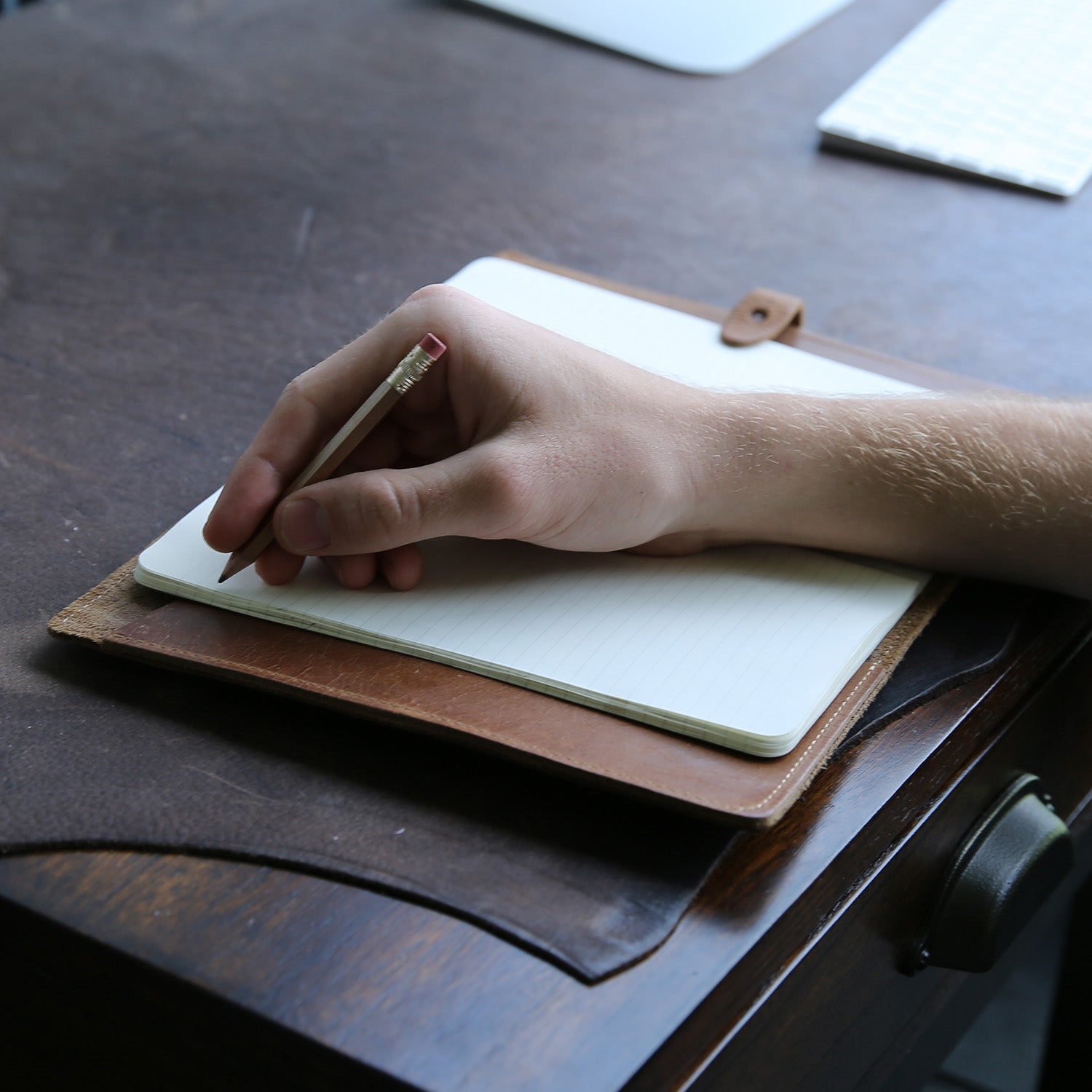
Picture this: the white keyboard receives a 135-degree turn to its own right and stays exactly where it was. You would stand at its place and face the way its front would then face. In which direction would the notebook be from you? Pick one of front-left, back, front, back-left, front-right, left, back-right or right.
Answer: left
